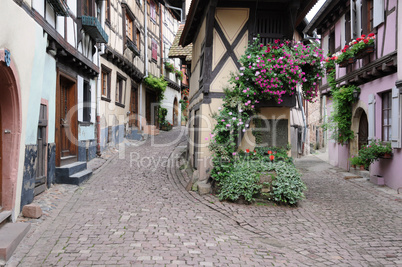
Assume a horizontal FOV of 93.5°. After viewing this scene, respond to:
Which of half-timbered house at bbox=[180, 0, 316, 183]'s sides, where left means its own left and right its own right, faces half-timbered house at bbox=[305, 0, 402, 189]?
left

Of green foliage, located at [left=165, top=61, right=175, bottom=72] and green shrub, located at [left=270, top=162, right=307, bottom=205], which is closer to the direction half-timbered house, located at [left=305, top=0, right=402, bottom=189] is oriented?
the green shrub

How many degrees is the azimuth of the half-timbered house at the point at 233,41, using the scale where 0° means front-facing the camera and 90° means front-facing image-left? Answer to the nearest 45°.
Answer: approximately 0°

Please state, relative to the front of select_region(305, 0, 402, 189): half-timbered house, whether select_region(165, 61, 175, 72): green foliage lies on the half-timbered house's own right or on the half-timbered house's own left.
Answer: on the half-timbered house's own right

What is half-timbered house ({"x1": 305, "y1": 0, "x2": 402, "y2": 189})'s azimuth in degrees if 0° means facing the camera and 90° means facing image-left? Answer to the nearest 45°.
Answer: approximately 45°

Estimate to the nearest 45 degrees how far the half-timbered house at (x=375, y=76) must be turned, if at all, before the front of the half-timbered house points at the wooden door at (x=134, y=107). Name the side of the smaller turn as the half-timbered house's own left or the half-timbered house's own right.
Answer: approximately 45° to the half-timbered house's own right

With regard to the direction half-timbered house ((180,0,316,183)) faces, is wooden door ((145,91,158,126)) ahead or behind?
behind
